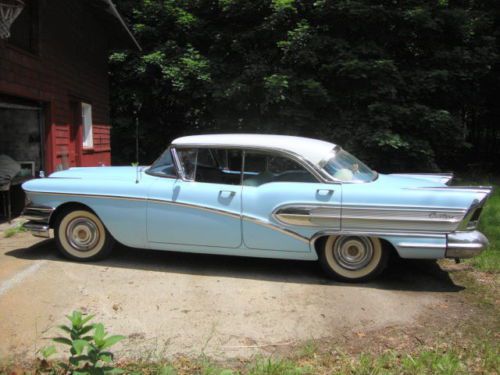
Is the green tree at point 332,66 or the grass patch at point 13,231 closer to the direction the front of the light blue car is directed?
the grass patch

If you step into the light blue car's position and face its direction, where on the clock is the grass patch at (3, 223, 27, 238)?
The grass patch is roughly at 1 o'clock from the light blue car.

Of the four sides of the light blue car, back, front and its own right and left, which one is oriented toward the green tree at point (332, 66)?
right

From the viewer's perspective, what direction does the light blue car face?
to the viewer's left
